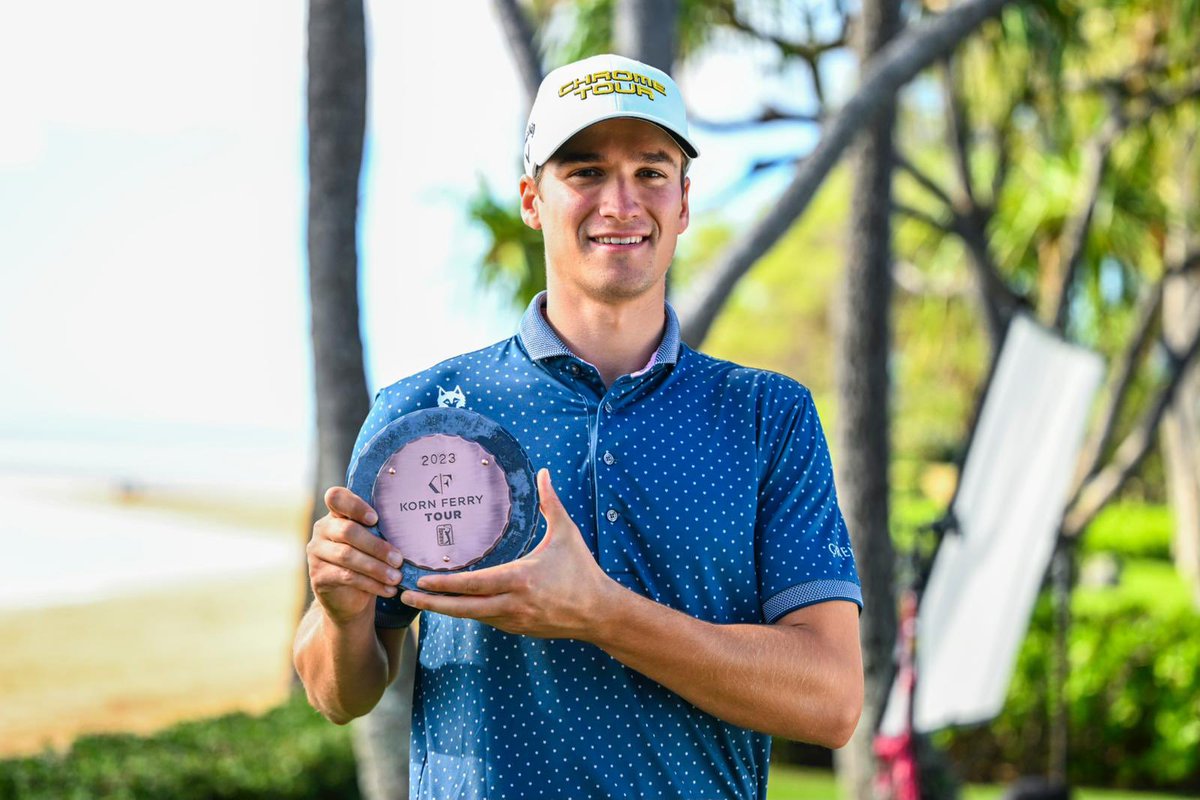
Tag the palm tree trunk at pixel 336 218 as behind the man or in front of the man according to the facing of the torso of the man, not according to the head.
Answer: behind

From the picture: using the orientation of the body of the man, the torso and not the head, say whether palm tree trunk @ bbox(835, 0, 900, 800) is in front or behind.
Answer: behind

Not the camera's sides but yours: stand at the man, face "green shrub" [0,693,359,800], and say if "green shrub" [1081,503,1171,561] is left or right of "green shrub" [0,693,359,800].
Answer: right

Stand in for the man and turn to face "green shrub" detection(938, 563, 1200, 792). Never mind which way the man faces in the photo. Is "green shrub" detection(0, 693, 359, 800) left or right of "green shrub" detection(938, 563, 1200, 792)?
left

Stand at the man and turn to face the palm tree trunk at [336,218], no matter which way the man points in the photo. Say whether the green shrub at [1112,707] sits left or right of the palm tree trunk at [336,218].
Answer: right

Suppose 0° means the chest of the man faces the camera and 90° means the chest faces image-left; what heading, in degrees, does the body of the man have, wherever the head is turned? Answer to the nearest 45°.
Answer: approximately 0°

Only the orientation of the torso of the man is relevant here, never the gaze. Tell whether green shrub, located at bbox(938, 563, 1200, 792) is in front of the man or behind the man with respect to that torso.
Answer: behind

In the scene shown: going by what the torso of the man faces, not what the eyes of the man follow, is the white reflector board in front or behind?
behind

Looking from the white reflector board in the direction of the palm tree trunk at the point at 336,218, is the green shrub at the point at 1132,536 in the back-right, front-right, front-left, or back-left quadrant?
back-right
